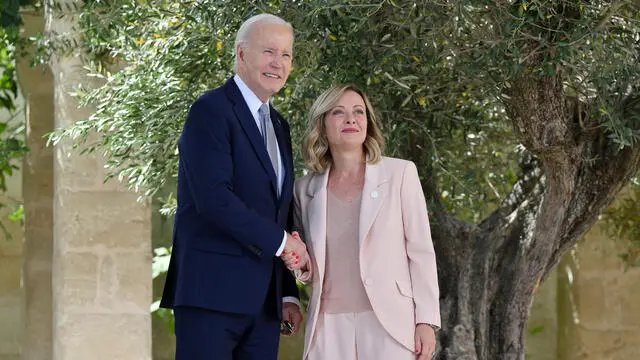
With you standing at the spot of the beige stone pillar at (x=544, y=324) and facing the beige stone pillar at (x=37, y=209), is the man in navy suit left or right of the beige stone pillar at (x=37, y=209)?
left

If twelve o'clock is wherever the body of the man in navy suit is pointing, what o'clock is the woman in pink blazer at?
The woman in pink blazer is roughly at 10 o'clock from the man in navy suit.

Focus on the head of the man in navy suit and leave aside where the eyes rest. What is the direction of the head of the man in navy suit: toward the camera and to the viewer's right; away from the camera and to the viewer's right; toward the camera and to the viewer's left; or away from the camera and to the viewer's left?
toward the camera and to the viewer's right

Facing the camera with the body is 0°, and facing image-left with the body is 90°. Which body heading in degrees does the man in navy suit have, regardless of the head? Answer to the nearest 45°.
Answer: approximately 315°

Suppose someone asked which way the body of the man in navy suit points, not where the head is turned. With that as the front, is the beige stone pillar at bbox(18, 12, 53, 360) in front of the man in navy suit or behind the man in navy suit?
behind

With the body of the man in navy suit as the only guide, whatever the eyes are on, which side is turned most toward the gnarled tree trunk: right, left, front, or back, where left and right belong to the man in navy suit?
left

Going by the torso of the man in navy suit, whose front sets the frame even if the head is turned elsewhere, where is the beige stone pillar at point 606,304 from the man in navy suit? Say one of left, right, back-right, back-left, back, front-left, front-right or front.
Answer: left
